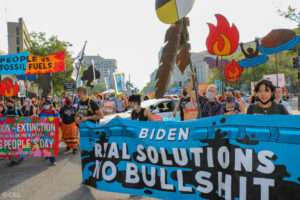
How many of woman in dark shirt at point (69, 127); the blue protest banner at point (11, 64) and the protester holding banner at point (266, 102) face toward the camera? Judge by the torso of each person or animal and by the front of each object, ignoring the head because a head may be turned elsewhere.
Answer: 3

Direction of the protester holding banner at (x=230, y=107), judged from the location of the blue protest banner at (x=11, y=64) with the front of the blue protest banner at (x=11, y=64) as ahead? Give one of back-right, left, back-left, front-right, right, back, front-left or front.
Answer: front-left

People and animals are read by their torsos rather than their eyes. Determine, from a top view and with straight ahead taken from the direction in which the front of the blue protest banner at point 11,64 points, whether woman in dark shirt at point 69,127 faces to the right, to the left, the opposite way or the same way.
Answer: the same way

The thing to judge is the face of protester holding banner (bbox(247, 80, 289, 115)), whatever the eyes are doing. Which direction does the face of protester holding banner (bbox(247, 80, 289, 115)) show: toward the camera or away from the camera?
toward the camera

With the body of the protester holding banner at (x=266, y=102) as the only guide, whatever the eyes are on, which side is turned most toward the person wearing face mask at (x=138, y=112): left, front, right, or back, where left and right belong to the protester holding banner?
right

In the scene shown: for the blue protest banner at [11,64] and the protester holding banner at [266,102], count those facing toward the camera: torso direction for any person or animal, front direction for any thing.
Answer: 2

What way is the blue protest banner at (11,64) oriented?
toward the camera

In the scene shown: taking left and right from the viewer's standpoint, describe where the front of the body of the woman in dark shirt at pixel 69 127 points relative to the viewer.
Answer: facing the viewer

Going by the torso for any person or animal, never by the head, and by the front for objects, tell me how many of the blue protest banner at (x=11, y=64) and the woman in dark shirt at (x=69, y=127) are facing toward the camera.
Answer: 2

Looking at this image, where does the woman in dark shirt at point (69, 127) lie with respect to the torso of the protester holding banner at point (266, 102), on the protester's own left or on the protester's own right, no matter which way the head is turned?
on the protester's own right

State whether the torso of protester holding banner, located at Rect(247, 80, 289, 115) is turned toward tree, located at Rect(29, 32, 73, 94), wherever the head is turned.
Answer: no

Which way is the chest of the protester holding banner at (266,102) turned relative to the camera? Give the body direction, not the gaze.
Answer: toward the camera

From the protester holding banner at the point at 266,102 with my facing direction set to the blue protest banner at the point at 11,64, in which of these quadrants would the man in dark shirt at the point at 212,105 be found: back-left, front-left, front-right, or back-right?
front-right

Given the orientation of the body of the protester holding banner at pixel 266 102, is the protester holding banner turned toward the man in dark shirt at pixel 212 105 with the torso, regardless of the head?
no

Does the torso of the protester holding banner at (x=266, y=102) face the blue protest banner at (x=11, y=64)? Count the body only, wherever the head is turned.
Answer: no

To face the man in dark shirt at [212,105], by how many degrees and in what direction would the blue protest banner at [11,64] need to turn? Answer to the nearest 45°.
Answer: approximately 45° to its left
